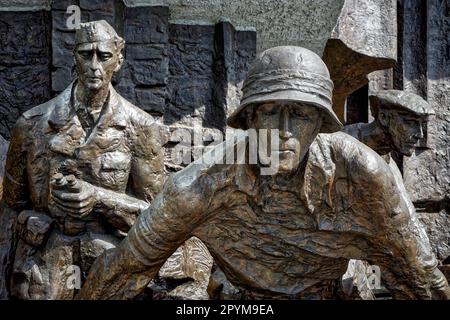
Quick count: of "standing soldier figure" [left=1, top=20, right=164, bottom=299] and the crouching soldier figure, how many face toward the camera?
2

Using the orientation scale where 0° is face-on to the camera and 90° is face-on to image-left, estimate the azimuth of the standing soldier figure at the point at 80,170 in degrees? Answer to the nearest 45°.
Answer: approximately 0°

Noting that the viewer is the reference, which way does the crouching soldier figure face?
facing the viewer

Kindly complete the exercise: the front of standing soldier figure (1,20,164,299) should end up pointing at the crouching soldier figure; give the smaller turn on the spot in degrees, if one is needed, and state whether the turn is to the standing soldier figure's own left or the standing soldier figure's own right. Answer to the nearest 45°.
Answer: approximately 45° to the standing soldier figure's own left
